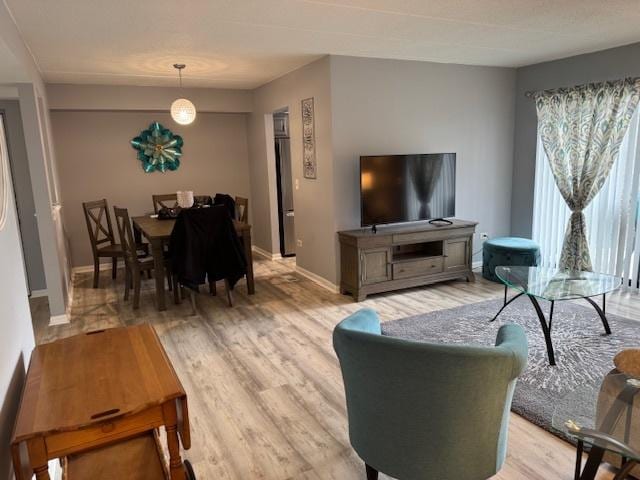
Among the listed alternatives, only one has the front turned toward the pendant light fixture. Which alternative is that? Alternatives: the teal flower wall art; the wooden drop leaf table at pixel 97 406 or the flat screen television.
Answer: the teal flower wall art

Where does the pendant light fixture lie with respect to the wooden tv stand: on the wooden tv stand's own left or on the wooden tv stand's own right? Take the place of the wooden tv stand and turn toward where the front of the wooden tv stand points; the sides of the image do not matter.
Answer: on the wooden tv stand's own right

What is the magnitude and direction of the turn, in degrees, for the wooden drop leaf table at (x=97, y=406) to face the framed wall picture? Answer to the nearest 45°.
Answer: approximately 135° to its left

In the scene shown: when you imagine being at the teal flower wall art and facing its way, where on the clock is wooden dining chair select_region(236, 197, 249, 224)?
The wooden dining chair is roughly at 11 o'clock from the teal flower wall art.

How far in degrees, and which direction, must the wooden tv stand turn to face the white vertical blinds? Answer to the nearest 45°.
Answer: approximately 45° to its left

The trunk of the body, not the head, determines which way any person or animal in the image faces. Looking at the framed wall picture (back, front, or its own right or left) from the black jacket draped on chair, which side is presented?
front

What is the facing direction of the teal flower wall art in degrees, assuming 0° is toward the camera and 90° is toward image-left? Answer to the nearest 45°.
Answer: approximately 0°

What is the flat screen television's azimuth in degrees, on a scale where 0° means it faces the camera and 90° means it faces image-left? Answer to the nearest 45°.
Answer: approximately 315°

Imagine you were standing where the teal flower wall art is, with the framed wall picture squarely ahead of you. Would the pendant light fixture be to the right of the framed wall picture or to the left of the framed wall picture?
right

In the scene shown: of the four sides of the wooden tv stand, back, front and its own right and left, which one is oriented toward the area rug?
front

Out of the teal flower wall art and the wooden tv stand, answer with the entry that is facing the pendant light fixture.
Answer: the teal flower wall art

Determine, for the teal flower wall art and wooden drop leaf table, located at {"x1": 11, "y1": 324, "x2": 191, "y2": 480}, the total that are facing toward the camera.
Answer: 2

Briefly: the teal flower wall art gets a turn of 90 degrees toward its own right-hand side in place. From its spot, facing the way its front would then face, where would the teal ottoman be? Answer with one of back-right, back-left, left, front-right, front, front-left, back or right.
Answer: back-left

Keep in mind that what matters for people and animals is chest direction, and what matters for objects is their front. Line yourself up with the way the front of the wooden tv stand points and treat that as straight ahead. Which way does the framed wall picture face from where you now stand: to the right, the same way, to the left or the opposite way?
to the right

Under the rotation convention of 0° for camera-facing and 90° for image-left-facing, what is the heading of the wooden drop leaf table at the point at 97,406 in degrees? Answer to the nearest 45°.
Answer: approximately 0°

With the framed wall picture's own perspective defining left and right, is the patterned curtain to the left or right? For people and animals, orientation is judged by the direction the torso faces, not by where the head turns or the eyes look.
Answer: on its left

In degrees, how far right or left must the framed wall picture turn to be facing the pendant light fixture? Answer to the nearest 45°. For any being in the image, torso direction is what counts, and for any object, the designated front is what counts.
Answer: approximately 45° to its right
